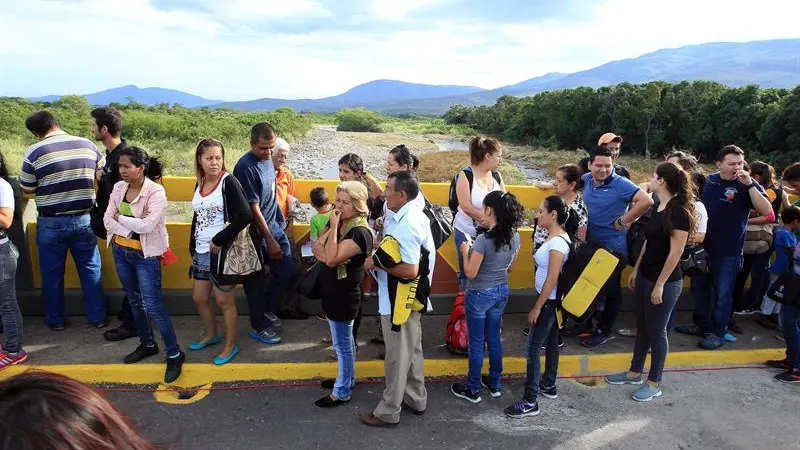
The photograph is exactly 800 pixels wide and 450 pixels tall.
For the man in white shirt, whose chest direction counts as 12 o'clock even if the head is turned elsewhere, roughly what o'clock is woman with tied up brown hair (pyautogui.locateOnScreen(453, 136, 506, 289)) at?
The woman with tied up brown hair is roughly at 4 o'clock from the man in white shirt.

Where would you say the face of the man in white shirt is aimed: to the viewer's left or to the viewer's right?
to the viewer's left

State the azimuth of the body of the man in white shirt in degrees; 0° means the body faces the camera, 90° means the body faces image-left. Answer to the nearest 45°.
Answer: approximately 90°

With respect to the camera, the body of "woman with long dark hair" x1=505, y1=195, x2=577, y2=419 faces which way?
to the viewer's left

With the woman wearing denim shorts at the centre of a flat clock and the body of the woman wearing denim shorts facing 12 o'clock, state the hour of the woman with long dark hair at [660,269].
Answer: The woman with long dark hair is roughly at 8 o'clock from the woman wearing denim shorts.

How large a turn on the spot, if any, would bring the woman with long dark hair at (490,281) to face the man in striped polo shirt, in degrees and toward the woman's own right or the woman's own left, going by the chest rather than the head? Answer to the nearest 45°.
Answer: approximately 45° to the woman's own left

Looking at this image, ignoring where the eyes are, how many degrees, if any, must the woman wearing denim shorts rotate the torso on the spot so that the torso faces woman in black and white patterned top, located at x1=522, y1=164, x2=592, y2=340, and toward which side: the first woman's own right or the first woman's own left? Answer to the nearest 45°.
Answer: approximately 135° to the first woman's own left

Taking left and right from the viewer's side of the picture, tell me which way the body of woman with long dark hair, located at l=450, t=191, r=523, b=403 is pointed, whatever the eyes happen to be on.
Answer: facing away from the viewer and to the left of the viewer

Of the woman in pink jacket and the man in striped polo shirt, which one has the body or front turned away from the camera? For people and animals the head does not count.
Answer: the man in striped polo shirt

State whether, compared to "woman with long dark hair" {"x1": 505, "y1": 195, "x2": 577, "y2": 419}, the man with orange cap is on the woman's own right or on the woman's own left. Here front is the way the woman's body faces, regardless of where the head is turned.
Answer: on the woman's own right
